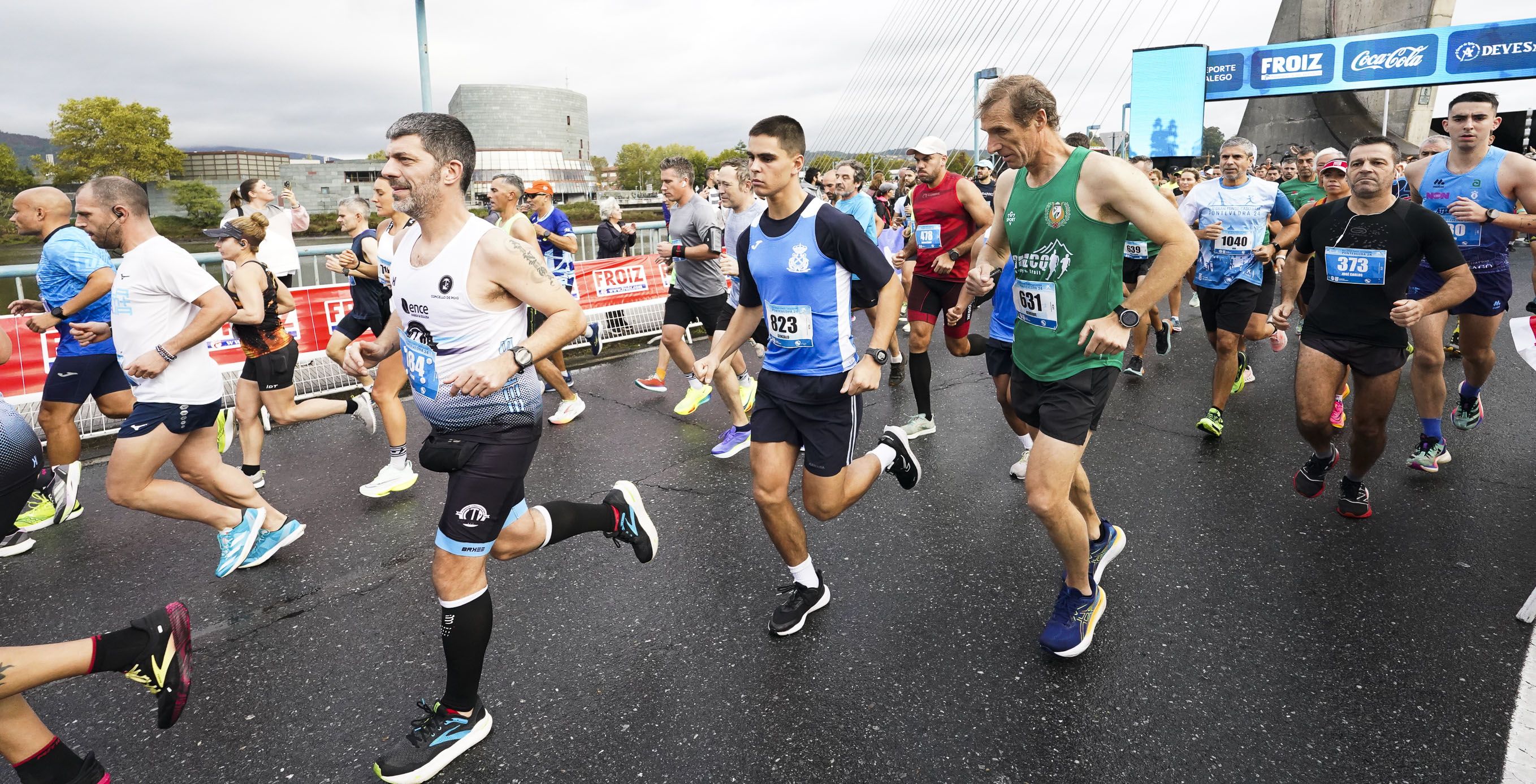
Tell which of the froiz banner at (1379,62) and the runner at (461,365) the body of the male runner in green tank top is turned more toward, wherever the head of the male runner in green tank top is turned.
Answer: the runner

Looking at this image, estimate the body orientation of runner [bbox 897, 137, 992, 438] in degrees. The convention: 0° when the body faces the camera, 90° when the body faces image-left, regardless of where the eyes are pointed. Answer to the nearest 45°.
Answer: approximately 45°

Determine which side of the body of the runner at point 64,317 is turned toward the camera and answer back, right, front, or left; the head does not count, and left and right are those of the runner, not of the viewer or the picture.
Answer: left

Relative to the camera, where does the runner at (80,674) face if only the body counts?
to the viewer's left

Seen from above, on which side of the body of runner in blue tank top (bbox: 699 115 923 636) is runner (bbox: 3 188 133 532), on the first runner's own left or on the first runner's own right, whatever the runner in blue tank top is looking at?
on the first runner's own right

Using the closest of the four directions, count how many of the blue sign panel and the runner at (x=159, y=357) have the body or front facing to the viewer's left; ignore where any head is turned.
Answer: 1

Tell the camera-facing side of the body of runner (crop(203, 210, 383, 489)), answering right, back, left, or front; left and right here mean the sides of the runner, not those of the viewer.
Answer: left

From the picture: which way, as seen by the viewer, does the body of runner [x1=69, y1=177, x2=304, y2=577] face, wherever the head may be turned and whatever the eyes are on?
to the viewer's left

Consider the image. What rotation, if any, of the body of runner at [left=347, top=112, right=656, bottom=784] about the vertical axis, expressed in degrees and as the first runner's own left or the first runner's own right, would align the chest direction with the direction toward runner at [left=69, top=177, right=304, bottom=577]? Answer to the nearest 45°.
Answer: approximately 90° to the first runner's own right

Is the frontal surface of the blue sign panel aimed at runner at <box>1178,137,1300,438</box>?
yes

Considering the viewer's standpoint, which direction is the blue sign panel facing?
facing the viewer

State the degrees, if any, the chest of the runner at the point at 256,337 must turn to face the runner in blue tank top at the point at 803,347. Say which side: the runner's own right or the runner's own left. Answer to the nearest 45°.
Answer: approximately 135° to the runner's own left

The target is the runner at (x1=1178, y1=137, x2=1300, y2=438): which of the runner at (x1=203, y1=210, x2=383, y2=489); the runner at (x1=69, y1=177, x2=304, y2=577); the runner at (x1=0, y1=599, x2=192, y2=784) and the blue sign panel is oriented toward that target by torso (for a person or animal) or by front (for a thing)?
the blue sign panel

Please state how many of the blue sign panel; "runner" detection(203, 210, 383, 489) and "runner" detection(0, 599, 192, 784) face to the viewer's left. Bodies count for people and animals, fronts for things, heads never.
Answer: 2

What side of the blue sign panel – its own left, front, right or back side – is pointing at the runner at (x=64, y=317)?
front

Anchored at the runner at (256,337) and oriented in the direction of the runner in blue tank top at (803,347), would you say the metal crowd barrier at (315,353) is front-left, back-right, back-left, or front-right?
back-left

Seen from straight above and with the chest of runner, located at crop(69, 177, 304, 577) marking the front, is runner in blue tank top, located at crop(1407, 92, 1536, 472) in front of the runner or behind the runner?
behind
